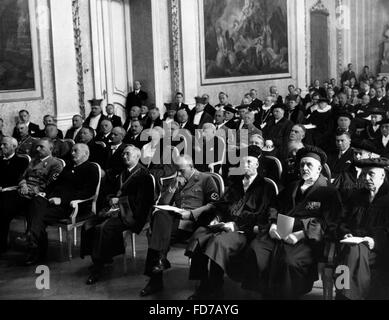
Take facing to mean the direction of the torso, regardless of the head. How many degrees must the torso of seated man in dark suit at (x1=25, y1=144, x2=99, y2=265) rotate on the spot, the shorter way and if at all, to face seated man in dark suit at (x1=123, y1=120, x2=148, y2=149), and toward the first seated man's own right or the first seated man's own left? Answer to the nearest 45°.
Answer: approximately 180°

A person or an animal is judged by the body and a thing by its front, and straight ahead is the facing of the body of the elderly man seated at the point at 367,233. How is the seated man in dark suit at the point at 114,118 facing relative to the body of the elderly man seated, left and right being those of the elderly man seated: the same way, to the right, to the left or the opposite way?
the same way

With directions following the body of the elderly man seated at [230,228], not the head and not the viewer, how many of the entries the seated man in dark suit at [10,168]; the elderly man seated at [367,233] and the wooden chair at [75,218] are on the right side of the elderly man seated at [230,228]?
2

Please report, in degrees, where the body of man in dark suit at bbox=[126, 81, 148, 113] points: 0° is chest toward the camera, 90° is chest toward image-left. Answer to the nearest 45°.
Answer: approximately 45°

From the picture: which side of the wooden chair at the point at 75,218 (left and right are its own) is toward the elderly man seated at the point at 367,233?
left

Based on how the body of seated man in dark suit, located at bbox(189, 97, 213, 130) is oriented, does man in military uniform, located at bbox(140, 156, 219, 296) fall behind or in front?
in front

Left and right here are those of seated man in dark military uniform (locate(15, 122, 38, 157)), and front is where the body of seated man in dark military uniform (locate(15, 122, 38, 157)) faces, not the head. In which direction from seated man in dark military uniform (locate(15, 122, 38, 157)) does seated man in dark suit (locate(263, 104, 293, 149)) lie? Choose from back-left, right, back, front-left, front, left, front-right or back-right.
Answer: back-left

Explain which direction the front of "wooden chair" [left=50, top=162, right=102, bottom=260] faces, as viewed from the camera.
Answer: facing the viewer and to the left of the viewer

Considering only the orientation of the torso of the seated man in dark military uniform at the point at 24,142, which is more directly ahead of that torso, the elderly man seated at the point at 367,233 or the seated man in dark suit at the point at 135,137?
the elderly man seated

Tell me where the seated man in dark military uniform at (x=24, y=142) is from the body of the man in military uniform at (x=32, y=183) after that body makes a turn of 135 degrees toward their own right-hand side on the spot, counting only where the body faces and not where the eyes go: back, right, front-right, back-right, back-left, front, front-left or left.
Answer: front

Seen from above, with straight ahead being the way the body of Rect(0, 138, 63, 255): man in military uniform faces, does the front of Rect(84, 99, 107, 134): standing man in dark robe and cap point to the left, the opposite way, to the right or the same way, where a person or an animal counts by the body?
the same way

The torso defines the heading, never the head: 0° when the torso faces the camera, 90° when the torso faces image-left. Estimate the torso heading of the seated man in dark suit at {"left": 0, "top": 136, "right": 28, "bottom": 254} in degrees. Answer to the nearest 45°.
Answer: approximately 45°

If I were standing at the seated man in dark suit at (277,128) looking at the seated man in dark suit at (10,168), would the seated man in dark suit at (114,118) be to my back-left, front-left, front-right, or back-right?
front-right

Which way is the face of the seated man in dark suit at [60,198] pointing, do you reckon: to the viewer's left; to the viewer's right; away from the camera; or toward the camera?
to the viewer's left

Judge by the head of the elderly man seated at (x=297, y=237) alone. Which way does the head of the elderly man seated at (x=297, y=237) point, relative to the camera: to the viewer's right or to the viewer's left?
to the viewer's left

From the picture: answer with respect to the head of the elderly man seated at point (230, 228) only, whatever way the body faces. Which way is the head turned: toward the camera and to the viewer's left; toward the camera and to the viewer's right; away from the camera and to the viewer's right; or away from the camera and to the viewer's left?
toward the camera and to the viewer's left

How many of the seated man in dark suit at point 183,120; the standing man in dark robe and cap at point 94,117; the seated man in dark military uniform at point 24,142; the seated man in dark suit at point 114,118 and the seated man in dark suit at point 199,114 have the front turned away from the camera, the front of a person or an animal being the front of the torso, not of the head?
0

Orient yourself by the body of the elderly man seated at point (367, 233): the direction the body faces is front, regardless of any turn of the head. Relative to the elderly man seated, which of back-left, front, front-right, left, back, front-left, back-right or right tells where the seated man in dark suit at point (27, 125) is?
right

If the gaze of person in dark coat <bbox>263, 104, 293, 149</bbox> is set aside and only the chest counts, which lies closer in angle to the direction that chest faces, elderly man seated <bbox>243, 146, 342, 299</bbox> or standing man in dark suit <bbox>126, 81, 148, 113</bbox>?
the elderly man seated

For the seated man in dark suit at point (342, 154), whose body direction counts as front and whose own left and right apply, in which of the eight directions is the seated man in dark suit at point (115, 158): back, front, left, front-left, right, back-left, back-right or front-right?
front-right
